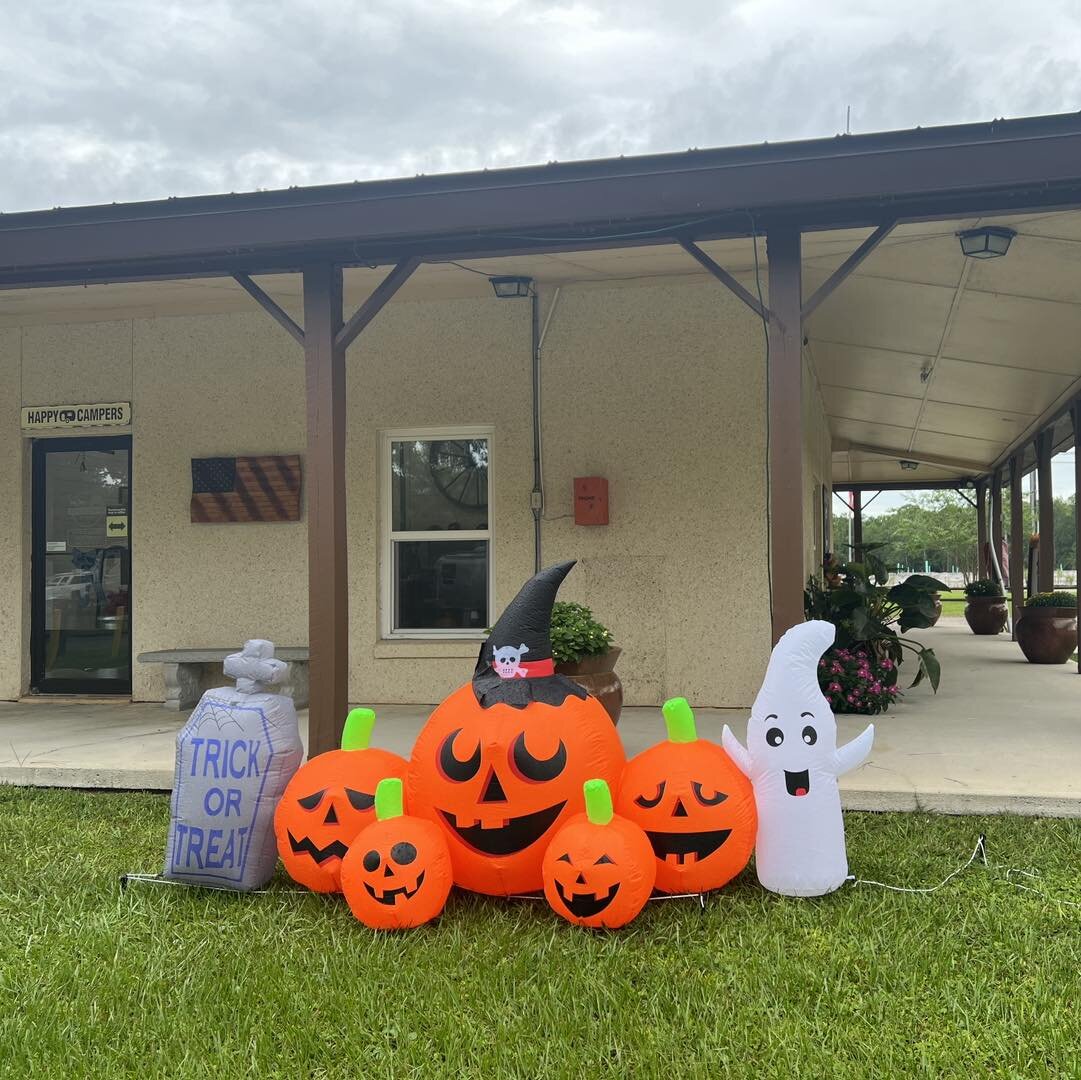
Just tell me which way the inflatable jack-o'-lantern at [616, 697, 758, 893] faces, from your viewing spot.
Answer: facing the viewer

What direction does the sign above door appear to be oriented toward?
toward the camera

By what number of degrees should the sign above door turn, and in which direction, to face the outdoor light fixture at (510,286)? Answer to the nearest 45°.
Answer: approximately 45° to its left

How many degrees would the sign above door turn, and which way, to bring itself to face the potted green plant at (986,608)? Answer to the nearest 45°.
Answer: approximately 90° to its left

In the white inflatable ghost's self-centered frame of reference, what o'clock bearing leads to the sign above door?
The sign above door is roughly at 4 o'clock from the white inflatable ghost.

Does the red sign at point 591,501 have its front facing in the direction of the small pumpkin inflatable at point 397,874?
yes

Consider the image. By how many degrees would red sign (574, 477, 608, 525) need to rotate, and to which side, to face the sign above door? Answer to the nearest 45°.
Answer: approximately 90° to its right

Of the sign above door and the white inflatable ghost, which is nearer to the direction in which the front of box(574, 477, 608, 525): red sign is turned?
the white inflatable ghost

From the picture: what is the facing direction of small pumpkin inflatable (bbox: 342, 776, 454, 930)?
toward the camera

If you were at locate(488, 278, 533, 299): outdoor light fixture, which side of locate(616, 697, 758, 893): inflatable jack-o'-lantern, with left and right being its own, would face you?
back

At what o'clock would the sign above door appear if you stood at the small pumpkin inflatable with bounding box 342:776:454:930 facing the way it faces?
The sign above door is roughly at 5 o'clock from the small pumpkin inflatable.

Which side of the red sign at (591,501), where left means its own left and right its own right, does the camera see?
front

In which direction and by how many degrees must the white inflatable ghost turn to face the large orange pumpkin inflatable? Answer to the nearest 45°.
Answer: approximately 90° to its right
